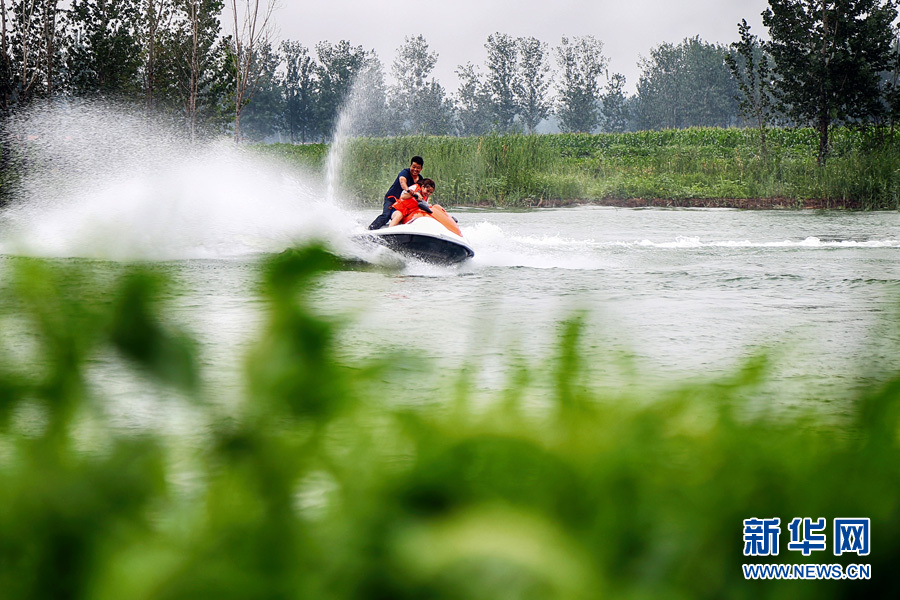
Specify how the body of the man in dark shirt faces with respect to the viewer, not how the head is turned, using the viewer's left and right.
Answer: facing the viewer and to the right of the viewer

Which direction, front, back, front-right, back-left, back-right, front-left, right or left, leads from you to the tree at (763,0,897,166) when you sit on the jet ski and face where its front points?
left

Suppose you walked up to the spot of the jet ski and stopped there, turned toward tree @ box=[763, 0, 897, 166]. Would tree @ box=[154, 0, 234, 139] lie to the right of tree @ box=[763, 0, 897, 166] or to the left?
left

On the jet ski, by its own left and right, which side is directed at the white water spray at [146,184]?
back

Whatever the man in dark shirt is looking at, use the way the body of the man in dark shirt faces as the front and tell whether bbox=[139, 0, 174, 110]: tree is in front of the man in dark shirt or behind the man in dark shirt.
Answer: behind

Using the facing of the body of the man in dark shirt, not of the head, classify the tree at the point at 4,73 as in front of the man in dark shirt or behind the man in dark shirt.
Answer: behind

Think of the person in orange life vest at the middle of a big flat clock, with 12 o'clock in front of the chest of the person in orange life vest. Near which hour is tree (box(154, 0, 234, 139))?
The tree is roughly at 7 o'clock from the person in orange life vest.

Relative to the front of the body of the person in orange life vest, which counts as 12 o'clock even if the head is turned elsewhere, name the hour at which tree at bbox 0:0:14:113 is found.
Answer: The tree is roughly at 6 o'clock from the person in orange life vest.

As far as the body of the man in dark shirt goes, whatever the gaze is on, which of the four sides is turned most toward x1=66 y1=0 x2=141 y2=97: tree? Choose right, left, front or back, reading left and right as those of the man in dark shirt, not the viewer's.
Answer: back

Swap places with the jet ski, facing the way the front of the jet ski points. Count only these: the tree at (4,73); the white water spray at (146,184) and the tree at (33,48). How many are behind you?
3

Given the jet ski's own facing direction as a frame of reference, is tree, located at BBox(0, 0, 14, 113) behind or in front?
behind

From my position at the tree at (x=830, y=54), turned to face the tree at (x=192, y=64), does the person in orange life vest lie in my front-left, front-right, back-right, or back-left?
front-left

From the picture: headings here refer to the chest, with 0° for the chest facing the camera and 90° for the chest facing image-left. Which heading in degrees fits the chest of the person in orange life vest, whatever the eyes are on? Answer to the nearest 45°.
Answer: approximately 315°

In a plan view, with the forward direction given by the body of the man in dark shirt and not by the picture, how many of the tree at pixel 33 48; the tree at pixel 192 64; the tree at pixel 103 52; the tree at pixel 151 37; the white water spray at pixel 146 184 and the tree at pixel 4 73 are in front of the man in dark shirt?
0

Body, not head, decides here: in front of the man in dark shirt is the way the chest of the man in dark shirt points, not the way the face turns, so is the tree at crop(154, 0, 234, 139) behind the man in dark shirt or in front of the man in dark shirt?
behind

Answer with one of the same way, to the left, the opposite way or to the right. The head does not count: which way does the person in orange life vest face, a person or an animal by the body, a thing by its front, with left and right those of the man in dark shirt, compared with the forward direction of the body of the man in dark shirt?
the same way

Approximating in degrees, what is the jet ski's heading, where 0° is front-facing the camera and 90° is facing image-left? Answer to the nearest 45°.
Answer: approximately 315°

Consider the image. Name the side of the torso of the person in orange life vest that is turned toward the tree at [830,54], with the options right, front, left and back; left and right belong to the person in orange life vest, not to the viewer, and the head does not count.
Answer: left
